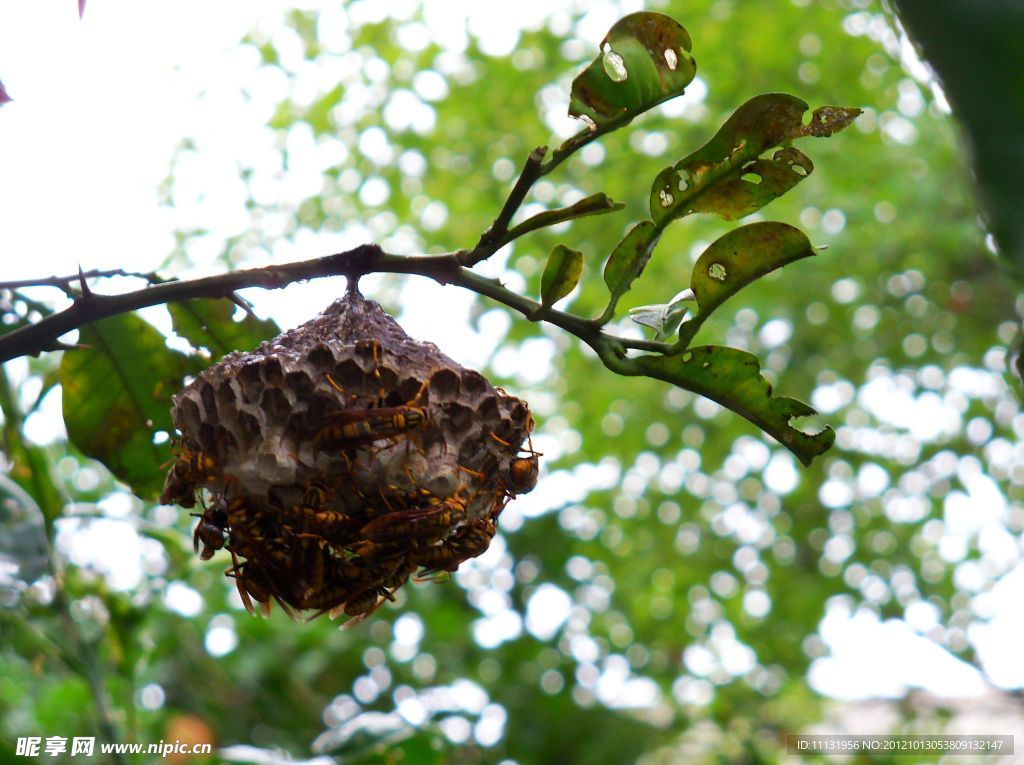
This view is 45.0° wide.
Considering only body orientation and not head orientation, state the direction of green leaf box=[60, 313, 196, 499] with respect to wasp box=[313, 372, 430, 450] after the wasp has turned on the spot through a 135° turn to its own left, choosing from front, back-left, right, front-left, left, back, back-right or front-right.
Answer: front

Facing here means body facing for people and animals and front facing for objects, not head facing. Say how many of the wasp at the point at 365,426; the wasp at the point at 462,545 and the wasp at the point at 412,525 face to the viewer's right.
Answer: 3

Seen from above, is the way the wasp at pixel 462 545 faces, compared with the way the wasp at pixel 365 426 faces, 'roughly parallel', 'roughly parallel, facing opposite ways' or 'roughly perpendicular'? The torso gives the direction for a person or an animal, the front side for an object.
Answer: roughly parallel

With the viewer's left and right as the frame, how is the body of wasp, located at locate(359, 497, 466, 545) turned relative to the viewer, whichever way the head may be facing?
facing to the right of the viewer

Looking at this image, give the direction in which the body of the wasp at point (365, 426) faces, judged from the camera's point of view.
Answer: to the viewer's right

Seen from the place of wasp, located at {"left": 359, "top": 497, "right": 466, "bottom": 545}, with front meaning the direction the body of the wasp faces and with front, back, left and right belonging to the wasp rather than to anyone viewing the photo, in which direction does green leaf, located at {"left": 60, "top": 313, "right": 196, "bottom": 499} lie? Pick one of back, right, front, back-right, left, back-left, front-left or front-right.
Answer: back-left

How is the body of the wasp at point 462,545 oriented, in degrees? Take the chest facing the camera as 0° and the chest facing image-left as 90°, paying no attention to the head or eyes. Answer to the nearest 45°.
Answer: approximately 270°

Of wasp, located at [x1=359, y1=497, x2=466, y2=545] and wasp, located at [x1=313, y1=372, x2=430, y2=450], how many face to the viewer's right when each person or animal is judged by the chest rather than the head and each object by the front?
2

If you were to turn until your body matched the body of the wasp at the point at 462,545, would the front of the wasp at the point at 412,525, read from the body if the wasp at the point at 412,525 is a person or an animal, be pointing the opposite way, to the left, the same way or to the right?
the same way
